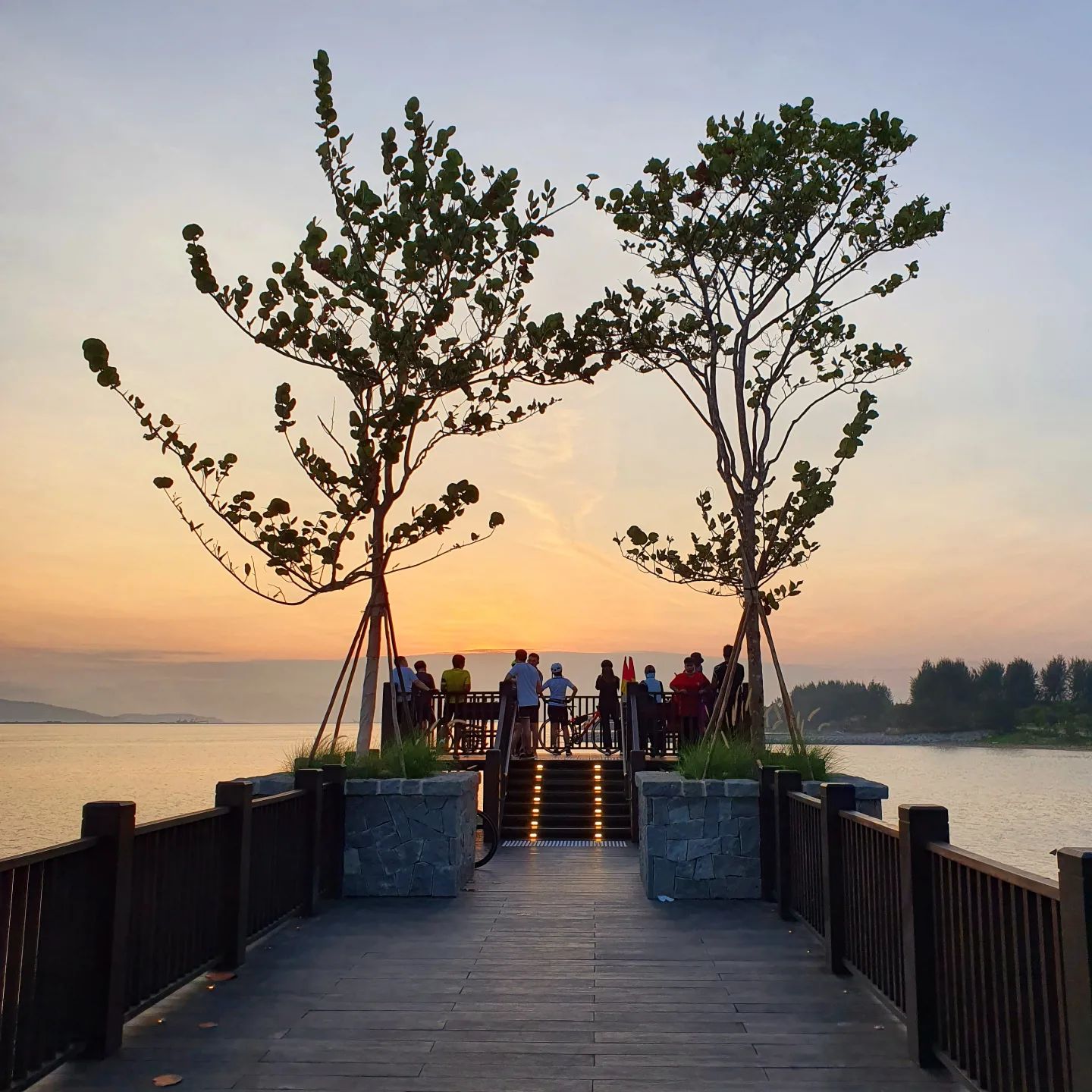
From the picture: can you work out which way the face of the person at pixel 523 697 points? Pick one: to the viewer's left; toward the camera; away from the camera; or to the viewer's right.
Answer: away from the camera

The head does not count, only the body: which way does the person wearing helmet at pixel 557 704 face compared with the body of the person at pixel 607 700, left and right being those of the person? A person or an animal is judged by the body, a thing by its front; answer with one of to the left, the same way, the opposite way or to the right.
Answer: the same way

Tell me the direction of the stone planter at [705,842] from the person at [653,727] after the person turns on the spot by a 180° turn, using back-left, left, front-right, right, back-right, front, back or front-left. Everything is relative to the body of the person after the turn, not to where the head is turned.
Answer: front

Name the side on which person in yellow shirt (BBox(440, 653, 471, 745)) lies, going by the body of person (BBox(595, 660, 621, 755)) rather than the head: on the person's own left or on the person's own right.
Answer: on the person's own left

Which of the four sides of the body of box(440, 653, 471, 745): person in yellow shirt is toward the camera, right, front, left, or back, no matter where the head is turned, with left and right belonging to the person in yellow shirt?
back

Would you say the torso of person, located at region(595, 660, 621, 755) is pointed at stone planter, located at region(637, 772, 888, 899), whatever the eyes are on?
no

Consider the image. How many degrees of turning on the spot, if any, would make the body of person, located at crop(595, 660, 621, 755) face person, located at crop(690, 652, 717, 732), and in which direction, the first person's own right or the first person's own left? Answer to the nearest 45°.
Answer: approximately 135° to the first person's own right

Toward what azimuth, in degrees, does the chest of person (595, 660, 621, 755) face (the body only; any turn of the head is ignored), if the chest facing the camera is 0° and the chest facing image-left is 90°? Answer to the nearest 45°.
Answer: approximately 180°

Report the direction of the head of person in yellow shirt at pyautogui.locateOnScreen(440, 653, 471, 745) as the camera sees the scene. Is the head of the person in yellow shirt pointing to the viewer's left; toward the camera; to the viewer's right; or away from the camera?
away from the camera

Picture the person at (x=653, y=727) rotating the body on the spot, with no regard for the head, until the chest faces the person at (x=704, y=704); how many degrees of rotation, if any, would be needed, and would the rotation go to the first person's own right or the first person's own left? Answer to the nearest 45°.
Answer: approximately 90° to the first person's own right

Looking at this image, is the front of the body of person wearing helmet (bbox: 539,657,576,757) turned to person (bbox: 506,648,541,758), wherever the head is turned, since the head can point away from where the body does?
no

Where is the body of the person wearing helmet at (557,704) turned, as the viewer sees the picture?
away from the camera
